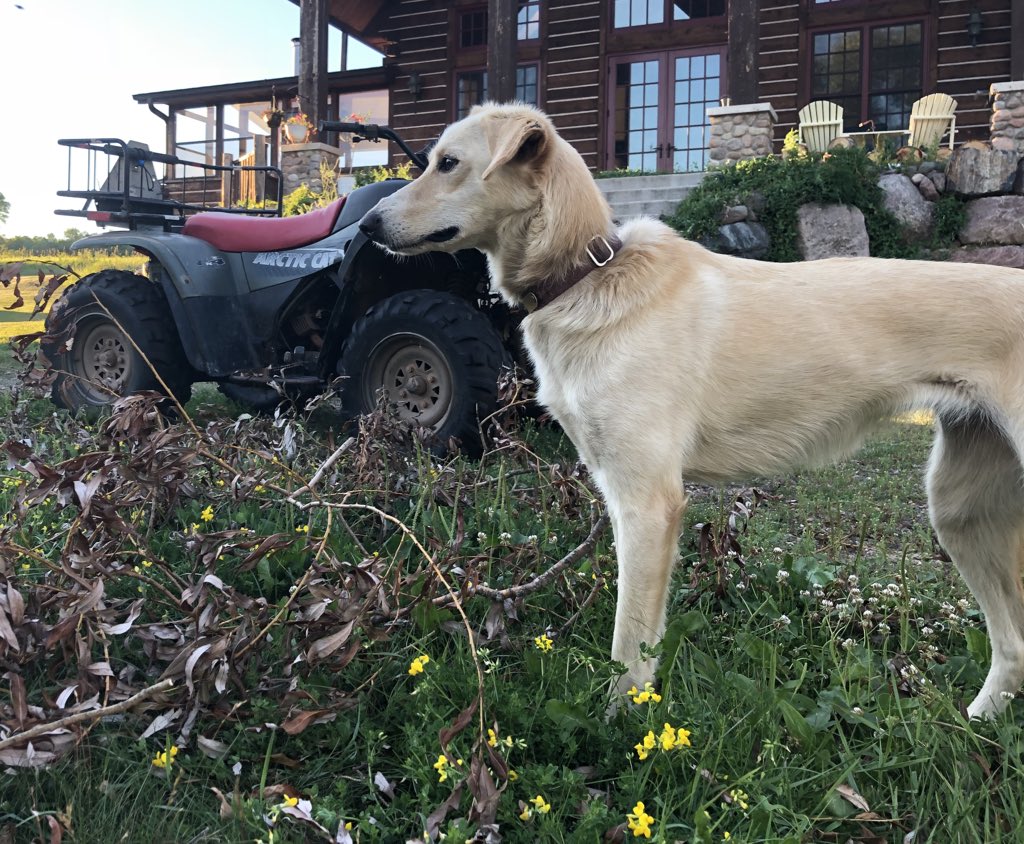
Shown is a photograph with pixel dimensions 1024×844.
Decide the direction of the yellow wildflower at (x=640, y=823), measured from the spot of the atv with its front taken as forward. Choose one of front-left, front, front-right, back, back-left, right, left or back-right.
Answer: front-right

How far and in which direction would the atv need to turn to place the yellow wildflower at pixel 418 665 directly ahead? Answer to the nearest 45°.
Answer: approximately 45° to its right

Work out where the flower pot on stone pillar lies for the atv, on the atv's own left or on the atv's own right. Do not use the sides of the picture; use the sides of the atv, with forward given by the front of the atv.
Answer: on the atv's own left

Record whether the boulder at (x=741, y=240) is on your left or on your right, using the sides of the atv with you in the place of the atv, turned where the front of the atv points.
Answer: on your left

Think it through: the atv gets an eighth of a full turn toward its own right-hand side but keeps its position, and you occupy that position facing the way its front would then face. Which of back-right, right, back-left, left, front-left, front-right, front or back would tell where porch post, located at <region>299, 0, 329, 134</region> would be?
back

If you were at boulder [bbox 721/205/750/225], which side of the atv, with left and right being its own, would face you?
left

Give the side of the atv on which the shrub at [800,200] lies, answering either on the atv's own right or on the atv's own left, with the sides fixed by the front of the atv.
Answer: on the atv's own left

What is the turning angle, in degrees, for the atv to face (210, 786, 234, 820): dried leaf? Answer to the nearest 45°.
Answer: approximately 45° to its right

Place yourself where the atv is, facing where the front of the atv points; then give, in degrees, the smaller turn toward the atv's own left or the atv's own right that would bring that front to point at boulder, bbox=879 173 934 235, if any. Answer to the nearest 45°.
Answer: approximately 90° to the atv's own left

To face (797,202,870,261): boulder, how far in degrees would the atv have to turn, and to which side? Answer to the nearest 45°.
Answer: approximately 90° to its left

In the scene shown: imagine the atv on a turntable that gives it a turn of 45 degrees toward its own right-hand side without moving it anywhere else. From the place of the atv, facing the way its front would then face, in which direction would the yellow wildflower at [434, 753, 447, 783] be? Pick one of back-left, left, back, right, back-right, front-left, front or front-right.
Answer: front

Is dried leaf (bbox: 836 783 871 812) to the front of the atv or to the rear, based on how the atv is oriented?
to the front

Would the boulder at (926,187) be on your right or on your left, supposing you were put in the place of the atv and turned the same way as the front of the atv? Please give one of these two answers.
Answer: on your left

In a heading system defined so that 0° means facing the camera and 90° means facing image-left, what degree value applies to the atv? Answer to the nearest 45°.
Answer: approximately 315°
